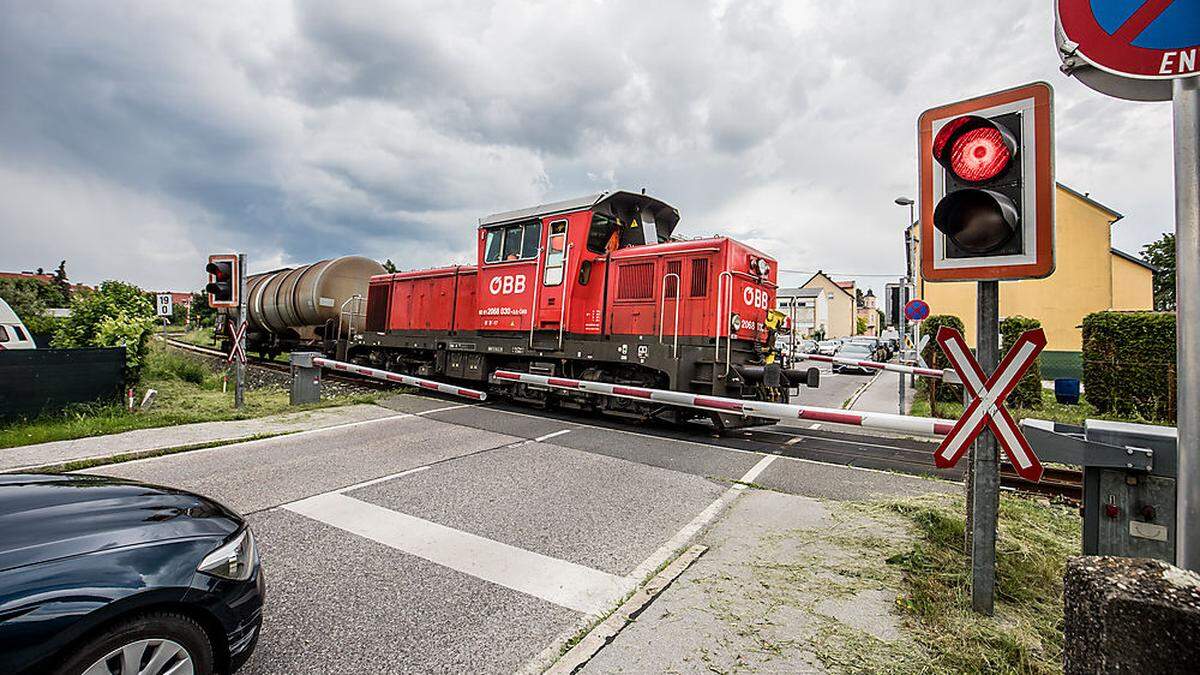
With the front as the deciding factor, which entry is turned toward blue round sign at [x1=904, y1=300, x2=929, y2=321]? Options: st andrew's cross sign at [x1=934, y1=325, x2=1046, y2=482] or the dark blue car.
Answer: the dark blue car

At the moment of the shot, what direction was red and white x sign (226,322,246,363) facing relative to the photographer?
facing the viewer

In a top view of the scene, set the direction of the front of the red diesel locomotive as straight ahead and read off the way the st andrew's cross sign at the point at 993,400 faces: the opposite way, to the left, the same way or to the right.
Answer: to the right

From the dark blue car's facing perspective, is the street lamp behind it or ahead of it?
ahead

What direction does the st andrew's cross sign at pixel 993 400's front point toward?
toward the camera

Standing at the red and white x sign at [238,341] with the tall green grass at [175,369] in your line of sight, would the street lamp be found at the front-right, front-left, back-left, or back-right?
back-right

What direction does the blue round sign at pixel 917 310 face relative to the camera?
toward the camera

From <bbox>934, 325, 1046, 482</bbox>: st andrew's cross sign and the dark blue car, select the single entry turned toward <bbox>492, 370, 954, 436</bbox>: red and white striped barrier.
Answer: the dark blue car

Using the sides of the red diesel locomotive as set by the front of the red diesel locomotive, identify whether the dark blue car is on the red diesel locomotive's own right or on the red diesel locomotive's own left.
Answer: on the red diesel locomotive's own right

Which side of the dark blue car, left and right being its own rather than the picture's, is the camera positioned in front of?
right

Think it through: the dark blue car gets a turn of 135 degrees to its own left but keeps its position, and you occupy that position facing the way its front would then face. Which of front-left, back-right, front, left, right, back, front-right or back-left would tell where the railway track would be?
back-right

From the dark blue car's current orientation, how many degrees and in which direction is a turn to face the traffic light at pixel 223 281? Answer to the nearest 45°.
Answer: approximately 90° to its left

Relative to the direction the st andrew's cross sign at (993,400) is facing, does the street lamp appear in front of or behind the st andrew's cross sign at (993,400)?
behind

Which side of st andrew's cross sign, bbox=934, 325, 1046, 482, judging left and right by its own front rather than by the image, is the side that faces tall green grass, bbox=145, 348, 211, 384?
right
